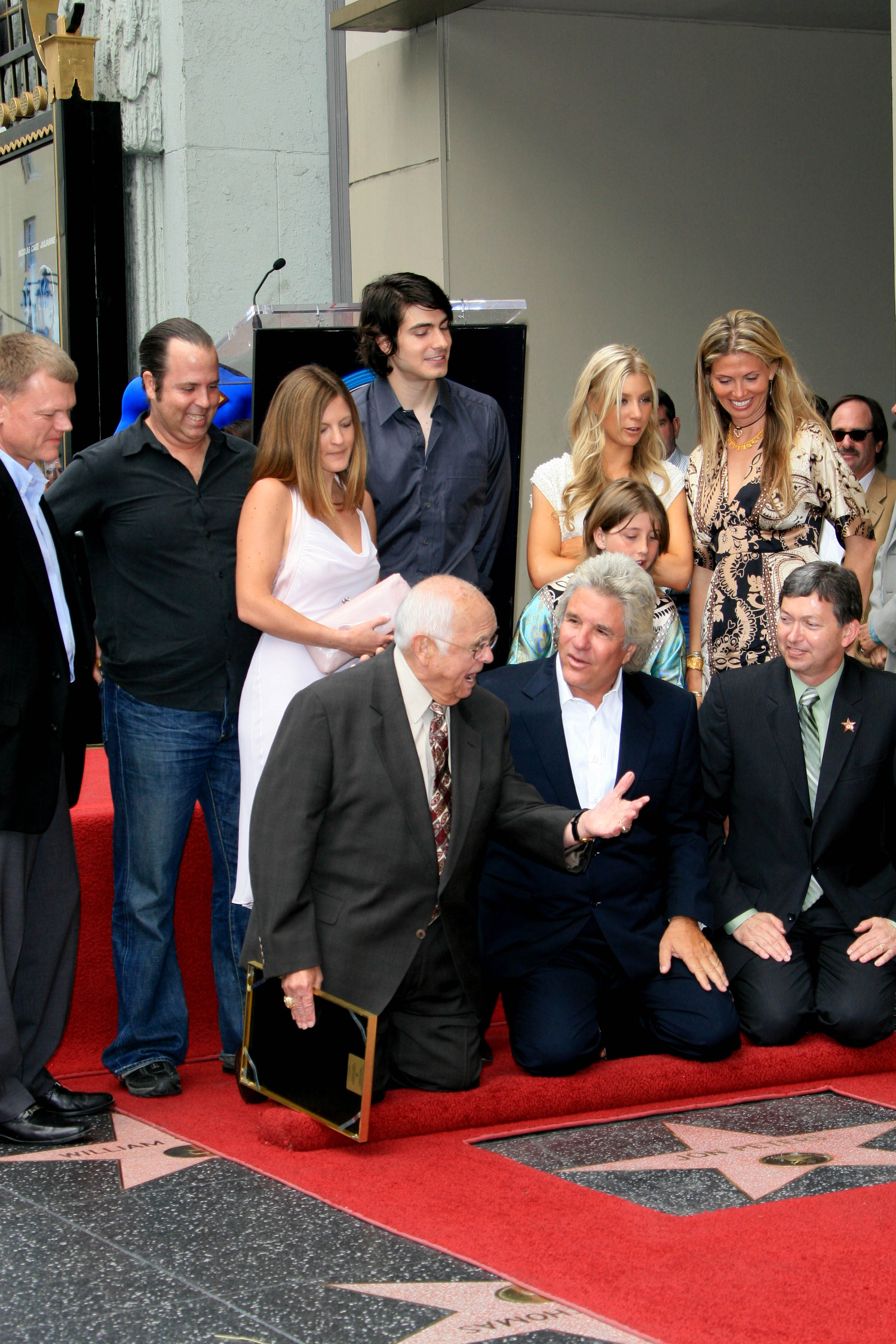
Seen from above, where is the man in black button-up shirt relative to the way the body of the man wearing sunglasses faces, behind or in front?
in front

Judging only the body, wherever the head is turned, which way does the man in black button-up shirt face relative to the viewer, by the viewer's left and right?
facing the viewer and to the right of the viewer

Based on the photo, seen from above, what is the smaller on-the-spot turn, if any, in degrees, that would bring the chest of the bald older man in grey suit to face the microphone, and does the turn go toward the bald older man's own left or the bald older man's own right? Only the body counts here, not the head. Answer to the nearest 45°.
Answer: approximately 135° to the bald older man's own left

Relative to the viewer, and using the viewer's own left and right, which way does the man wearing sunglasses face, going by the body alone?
facing the viewer and to the left of the viewer

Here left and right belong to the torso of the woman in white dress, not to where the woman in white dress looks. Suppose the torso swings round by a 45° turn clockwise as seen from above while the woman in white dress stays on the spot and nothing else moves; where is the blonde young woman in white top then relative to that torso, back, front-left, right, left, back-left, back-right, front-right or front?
back-left

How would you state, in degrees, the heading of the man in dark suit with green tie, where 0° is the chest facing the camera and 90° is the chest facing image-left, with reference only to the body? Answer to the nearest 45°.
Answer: approximately 0°

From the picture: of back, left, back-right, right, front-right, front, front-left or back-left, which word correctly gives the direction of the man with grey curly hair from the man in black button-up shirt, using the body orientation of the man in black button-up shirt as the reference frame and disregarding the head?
front-left

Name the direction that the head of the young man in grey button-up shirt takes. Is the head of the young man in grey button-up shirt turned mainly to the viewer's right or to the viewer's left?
to the viewer's right

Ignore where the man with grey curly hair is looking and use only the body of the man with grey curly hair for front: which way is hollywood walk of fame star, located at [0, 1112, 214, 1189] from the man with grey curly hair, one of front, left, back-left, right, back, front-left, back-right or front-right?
front-right

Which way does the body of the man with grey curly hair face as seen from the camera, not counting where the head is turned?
toward the camera

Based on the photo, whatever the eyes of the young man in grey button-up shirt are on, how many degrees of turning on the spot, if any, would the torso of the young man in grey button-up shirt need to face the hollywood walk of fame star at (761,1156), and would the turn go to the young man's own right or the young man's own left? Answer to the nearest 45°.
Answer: approximately 45° to the young man's own left
